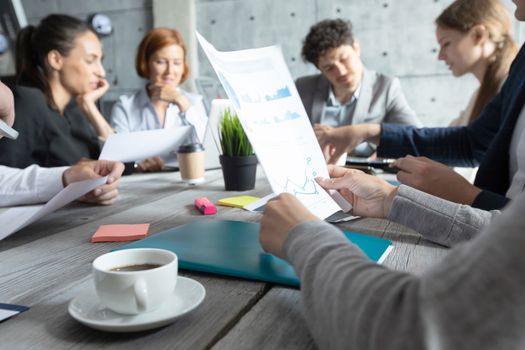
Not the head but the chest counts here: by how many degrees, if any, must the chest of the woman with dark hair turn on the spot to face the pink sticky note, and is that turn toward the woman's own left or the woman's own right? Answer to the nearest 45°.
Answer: approximately 45° to the woman's own right

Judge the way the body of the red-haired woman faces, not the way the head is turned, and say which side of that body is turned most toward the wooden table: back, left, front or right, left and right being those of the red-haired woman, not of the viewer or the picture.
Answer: front

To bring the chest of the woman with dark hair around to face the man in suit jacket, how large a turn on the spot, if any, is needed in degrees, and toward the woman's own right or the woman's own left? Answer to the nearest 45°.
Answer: approximately 45° to the woman's own left

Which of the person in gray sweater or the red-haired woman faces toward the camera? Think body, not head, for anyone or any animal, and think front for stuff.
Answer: the red-haired woman

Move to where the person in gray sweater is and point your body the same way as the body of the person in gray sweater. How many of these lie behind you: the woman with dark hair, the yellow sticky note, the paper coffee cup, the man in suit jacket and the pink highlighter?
0

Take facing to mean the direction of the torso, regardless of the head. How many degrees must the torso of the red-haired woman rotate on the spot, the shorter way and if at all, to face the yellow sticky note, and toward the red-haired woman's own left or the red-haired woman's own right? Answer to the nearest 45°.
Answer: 0° — they already face it

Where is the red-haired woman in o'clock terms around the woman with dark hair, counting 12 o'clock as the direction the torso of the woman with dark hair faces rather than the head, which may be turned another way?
The red-haired woman is roughly at 9 o'clock from the woman with dark hair.

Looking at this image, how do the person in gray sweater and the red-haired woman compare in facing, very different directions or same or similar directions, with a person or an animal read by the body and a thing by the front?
very different directions

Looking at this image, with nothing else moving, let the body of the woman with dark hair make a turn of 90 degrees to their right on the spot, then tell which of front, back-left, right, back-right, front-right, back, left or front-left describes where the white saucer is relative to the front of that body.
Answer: front-left

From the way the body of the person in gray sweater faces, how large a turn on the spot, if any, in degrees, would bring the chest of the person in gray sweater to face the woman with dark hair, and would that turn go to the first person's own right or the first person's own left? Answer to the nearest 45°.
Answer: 0° — they already face them

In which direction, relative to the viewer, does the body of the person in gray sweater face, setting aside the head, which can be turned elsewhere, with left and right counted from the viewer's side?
facing away from the viewer and to the left of the viewer

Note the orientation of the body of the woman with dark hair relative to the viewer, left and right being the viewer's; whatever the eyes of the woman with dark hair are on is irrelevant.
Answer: facing the viewer and to the right of the viewer

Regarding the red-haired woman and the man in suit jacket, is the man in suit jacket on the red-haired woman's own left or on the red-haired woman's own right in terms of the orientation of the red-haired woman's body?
on the red-haired woman's own left

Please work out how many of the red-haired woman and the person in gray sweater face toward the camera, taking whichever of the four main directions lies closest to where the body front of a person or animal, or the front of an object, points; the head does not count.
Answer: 1

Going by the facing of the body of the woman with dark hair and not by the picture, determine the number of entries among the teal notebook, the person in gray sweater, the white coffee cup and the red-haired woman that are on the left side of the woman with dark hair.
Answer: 1

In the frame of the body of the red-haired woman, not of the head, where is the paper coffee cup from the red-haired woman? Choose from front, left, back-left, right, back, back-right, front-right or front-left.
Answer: front

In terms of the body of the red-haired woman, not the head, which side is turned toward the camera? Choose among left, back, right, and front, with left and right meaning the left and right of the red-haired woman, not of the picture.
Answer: front

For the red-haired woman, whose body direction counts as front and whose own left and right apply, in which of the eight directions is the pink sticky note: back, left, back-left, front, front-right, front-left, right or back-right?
front

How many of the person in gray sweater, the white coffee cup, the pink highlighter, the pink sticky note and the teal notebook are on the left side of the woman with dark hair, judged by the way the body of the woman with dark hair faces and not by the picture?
0
